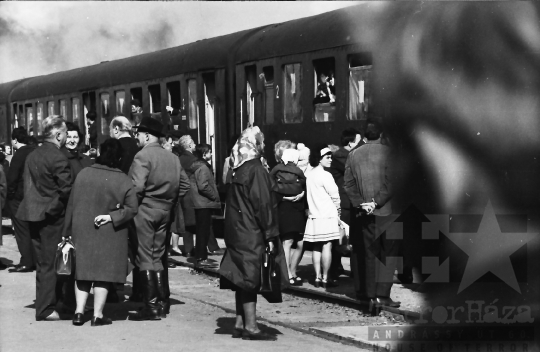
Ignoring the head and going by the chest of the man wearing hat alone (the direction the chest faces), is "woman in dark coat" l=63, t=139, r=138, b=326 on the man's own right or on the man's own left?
on the man's own left

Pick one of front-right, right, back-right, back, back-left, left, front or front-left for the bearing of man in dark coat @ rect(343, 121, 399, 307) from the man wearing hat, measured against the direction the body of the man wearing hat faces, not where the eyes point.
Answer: back-right

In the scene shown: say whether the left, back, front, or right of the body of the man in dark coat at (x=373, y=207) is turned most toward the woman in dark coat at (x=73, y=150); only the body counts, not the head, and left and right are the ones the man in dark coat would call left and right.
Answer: left

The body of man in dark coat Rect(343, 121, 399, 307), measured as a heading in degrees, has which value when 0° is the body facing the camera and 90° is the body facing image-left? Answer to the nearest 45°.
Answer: approximately 180°

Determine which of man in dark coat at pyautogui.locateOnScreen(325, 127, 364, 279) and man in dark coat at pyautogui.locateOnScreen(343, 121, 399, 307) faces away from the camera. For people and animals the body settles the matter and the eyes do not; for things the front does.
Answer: man in dark coat at pyautogui.locateOnScreen(343, 121, 399, 307)

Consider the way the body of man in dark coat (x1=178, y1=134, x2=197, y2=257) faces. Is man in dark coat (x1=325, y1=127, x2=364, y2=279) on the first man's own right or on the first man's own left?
on the first man's own right

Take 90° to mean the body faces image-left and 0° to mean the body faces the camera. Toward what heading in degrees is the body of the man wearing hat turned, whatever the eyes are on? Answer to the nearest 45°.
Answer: approximately 135°

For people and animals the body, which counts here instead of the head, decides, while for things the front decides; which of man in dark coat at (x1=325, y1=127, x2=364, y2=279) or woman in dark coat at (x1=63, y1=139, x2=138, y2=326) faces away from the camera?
the woman in dark coat
